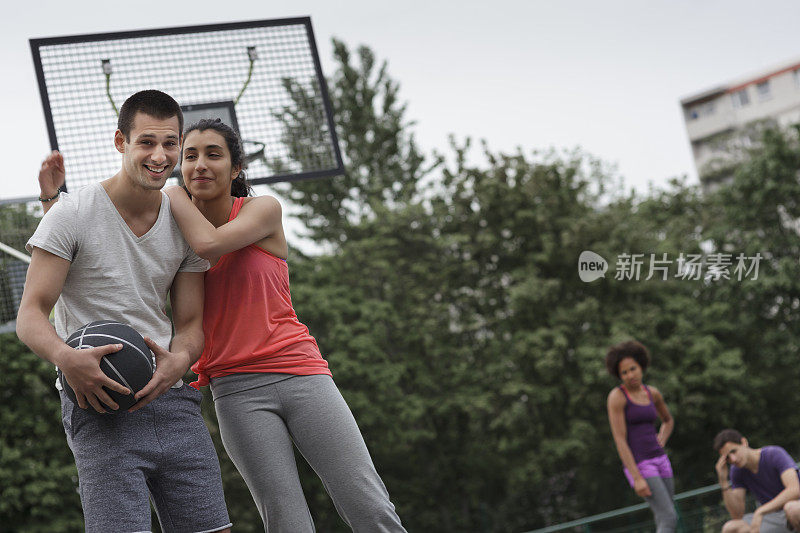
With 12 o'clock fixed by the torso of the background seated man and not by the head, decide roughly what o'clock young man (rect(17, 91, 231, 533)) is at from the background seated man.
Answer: The young man is roughly at 11 o'clock from the background seated man.

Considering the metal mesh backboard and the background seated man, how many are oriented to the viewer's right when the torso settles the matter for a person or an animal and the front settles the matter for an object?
0

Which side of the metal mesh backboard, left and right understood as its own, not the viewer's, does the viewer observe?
front

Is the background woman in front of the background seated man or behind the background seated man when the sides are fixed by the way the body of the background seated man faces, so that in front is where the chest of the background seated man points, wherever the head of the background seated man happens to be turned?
in front

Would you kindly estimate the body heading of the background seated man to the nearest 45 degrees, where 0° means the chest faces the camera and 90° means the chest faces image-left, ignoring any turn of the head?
approximately 45°

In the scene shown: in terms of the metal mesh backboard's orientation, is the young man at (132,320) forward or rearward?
forward

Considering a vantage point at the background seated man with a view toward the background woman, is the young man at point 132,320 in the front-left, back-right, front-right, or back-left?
front-left

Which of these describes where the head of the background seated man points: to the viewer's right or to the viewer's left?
to the viewer's left
